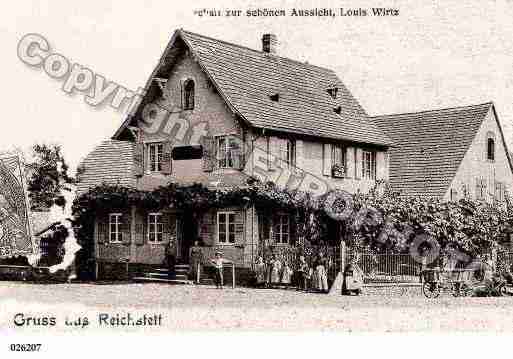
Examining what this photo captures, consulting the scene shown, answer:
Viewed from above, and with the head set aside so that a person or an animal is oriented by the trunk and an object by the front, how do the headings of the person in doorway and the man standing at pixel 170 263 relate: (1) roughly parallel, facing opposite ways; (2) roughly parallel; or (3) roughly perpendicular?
roughly parallel

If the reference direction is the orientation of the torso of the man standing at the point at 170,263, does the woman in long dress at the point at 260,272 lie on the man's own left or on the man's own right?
on the man's own left

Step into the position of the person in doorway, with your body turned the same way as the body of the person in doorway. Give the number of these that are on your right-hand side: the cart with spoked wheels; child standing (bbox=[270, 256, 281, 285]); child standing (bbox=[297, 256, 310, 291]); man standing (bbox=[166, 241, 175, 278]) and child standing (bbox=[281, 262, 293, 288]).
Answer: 1

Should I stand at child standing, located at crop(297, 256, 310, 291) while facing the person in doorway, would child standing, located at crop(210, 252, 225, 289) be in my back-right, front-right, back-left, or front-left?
front-left

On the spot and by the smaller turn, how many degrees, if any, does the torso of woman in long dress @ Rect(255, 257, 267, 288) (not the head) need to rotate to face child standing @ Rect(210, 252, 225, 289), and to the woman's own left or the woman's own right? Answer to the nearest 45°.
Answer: approximately 45° to the woman's own right

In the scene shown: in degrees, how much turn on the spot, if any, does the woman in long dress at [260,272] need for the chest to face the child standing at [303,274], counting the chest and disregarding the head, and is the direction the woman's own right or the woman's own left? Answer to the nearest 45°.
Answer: approximately 45° to the woman's own left

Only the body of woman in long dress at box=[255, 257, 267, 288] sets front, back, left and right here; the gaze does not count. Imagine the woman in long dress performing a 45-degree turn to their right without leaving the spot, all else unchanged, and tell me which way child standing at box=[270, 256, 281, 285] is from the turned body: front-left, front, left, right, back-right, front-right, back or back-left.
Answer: left

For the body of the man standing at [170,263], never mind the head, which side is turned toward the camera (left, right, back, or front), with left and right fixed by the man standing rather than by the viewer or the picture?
front

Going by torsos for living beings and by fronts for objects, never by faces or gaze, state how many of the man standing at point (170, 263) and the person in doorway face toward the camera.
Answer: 2

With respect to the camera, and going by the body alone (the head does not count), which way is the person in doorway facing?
toward the camera

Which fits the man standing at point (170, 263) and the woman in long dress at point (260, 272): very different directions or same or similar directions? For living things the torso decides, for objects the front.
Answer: same or similar directions

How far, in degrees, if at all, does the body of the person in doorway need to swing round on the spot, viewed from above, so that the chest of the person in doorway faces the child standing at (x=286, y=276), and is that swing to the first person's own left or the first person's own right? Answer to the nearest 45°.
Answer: approximately 45° to the first person's own left

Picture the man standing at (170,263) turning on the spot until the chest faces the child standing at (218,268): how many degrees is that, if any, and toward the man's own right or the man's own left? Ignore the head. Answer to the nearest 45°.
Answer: approximately 45° to the man's own left

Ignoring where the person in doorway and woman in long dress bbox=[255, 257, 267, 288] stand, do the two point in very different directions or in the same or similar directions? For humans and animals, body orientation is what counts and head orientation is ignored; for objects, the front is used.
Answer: same or similar directions

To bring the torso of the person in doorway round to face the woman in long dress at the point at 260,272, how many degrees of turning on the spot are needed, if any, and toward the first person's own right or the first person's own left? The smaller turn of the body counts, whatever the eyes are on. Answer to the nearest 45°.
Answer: approximately 45° to the first person's own left
